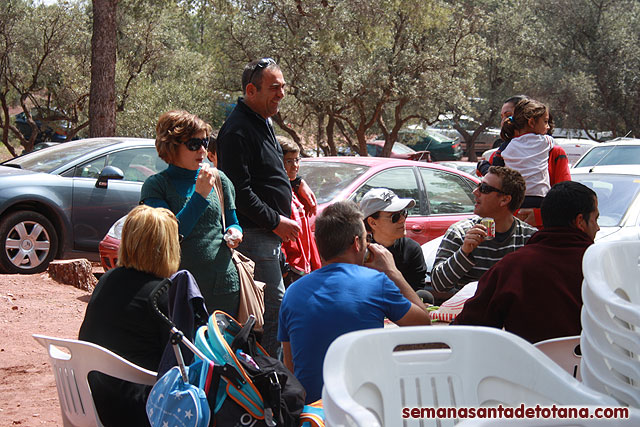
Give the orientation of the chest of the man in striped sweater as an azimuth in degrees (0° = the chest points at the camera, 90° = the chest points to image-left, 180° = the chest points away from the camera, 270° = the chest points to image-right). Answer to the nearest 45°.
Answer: approximately 45°

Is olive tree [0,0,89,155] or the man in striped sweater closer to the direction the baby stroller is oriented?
the man in striped sweater

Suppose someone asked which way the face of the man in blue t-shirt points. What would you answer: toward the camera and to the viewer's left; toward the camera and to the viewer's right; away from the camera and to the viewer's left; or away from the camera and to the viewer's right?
away from the camera and to the viewer's right

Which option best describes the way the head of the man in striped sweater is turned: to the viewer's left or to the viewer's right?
to the viewer's left

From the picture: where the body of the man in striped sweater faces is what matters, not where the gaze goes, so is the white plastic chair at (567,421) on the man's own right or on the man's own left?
on the man's own left

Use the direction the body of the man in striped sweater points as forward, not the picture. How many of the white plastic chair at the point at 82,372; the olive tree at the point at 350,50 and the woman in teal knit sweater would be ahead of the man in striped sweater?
2

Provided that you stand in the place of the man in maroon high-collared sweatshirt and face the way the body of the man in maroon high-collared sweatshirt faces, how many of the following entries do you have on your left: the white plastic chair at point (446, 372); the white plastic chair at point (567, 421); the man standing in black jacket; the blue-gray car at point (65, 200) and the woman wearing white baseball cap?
3

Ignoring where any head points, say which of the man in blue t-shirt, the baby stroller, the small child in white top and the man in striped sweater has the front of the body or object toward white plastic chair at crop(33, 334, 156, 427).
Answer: the man in striped sweater

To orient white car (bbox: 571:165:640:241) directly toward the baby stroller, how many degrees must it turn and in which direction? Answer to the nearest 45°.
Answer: approximately 45° to its left

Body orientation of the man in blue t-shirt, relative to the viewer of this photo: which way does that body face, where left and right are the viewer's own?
facing away from the viewer and to the right of the viewer

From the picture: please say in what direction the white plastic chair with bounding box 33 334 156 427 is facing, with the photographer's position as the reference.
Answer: facing away from the viewer and to the right of the viewer

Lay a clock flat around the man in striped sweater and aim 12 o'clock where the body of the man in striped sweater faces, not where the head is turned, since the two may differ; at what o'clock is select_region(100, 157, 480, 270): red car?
The red car is roughly at 4 o'clock from the man in striped sweater.

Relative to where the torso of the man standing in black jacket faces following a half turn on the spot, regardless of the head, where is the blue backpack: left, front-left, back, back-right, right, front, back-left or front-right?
left
